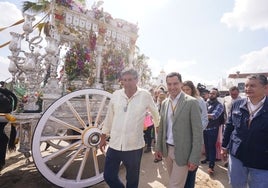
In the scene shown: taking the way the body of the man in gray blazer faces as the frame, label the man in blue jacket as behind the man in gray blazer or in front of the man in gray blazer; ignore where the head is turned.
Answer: behind

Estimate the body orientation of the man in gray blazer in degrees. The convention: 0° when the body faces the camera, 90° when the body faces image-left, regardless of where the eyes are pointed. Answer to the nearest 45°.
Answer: approximately 45°

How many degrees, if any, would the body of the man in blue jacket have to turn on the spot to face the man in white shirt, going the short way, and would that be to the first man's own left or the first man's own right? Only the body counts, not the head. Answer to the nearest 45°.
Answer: approximately 45° to the first man's own right

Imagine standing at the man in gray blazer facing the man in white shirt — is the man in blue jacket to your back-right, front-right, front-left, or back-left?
back-left

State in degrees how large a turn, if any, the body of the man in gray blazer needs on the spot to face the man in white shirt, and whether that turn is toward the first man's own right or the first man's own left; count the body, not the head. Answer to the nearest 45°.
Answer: approximately 45° to the first man's own right

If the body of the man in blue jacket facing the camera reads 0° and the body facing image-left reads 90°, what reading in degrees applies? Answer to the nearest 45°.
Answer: approximately 45°
